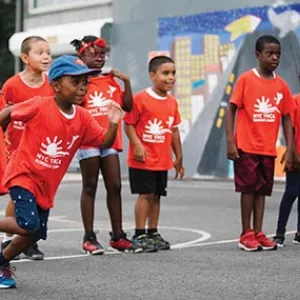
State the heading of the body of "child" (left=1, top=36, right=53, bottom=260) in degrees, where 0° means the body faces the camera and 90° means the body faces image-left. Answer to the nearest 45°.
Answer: approximately 315°

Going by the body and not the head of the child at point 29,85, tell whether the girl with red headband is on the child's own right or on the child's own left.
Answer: on the child's own left

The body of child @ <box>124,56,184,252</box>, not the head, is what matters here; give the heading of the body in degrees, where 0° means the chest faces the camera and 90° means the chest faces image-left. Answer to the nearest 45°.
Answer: approximately 315°

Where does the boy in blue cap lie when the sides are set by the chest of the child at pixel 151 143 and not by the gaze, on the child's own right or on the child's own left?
on the child's own right

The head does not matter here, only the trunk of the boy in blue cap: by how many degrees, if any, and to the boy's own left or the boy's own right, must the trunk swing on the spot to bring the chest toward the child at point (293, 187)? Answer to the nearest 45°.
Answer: approximately 90° to the boy's own left

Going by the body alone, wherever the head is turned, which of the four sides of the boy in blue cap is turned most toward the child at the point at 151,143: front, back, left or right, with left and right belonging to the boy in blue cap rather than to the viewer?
left

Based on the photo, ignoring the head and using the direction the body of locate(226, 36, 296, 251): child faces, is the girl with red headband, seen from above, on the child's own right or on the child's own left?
on the child's own right

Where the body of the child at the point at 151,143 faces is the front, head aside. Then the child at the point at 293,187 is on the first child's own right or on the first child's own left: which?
on the first child's own left

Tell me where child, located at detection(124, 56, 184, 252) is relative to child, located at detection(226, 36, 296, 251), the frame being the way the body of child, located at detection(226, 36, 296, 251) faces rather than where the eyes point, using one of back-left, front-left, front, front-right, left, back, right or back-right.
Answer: back-right
